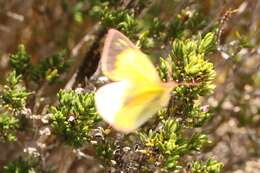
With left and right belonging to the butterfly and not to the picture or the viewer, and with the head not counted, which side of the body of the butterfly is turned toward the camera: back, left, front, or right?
right
